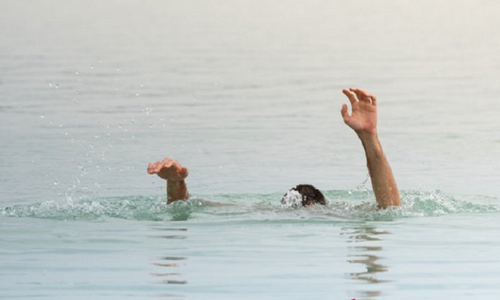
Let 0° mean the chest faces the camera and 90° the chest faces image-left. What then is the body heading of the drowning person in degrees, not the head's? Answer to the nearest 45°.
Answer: approximately 0°
